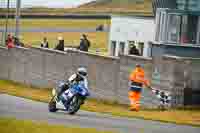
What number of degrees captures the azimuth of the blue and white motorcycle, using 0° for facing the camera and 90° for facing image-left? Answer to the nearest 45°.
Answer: approximately 315°

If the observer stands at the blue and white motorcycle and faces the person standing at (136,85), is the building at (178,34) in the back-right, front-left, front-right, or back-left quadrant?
front-left

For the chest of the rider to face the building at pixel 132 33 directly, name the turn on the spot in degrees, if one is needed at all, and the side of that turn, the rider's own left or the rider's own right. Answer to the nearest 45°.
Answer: approximately 135° to the rider's own left

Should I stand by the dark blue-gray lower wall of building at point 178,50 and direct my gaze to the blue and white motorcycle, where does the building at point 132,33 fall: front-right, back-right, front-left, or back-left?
back-right

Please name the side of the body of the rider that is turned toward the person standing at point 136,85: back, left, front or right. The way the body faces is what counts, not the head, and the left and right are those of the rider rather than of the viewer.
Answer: left

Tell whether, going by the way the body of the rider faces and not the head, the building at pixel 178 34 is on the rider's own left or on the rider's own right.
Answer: on the rider's own left

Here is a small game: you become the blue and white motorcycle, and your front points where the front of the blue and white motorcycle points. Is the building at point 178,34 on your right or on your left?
on your left
